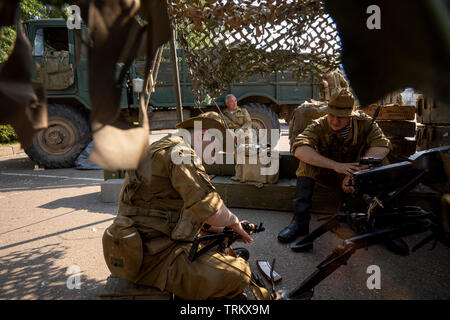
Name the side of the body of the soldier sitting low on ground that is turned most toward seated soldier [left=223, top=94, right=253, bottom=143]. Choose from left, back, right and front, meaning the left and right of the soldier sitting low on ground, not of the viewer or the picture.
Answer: left

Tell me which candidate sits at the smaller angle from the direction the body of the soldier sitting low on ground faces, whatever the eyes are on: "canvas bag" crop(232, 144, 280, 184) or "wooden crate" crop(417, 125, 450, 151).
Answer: the wooden crate

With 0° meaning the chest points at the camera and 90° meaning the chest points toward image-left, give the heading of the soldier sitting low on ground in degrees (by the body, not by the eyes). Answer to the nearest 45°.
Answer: approximately 270°

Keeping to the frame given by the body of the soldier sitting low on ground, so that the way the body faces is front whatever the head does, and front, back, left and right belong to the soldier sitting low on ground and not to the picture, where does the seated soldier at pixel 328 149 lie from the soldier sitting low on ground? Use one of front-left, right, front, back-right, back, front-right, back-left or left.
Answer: front-left

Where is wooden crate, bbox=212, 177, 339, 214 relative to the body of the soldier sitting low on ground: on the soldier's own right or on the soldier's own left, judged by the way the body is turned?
on the soldier's own left

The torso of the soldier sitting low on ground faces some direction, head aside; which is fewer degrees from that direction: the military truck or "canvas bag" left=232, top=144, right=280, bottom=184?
the canvas bag

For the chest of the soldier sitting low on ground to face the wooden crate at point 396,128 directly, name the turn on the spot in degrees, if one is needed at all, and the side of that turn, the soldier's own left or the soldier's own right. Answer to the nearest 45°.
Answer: approximately 45° to the soldier's own left

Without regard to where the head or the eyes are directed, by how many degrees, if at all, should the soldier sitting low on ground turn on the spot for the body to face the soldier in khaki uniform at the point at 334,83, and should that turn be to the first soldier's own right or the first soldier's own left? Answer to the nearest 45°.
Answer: approximately 45° to the first soldier's own left

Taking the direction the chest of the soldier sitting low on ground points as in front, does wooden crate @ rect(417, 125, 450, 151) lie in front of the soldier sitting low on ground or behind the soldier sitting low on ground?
in front

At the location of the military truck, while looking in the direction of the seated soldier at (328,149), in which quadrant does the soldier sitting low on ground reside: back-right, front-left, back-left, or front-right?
front-right

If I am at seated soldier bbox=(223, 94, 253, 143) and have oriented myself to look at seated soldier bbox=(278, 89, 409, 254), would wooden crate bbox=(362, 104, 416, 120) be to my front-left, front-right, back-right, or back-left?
front-left

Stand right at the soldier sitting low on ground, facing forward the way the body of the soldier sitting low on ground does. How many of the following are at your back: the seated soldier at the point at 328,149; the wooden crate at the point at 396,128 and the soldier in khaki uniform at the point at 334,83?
0
